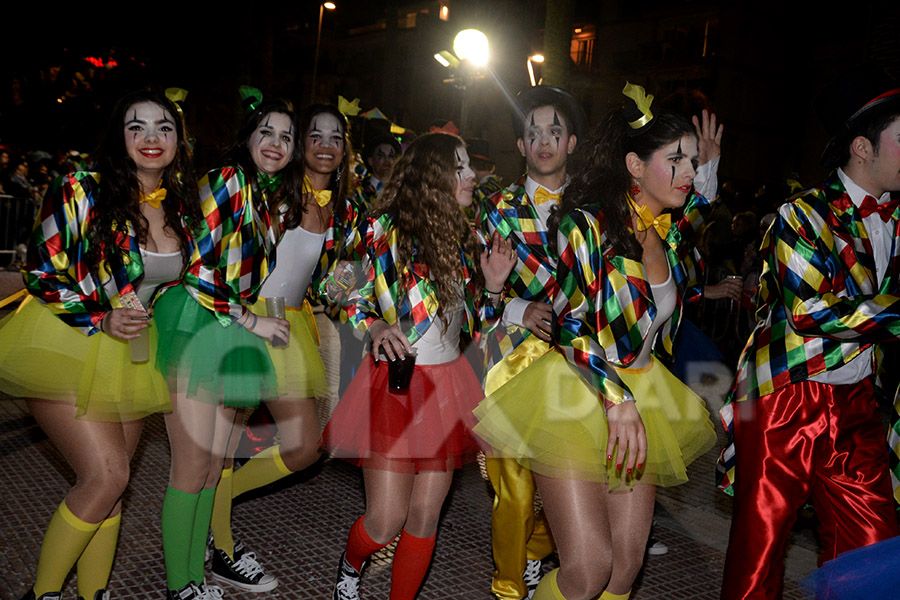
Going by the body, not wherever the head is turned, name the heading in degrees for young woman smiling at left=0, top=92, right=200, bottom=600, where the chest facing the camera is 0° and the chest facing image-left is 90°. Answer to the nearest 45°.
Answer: approximately 315°

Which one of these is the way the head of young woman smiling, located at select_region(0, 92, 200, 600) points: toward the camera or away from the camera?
toward the camera

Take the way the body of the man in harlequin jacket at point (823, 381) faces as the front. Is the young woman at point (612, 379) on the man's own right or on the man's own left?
on the man's own right

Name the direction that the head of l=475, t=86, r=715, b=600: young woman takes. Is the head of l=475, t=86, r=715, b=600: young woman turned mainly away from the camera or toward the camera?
toward the camera

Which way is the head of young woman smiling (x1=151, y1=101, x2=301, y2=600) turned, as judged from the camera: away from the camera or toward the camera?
toward the camera

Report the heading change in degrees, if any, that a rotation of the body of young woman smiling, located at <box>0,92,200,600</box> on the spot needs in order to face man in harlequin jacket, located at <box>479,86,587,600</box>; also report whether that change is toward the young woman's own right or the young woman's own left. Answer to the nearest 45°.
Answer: approximately 45° to the young woman's own left

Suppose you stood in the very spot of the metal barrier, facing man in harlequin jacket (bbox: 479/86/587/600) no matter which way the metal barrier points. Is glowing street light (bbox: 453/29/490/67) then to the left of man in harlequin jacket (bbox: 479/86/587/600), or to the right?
left
